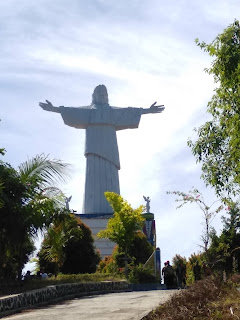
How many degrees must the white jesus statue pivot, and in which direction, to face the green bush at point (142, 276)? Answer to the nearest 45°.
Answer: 0° — it already faces it

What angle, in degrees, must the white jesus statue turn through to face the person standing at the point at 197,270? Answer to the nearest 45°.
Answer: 0° — it already faces them

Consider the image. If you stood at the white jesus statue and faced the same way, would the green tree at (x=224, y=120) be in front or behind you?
in front

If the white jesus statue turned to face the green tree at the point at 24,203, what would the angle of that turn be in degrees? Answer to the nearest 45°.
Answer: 0° — it already faces it

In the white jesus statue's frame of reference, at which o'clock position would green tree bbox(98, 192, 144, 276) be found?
The green tree is roughly at 12 o'clock from the white jesus statue.

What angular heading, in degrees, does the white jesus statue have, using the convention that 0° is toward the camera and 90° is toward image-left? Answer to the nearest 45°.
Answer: approximately 0°

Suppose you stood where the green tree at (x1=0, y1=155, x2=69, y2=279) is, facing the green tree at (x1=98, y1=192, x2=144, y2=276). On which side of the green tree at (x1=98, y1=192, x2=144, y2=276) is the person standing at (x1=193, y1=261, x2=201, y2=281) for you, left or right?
right

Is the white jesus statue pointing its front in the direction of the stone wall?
yes
